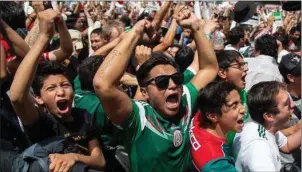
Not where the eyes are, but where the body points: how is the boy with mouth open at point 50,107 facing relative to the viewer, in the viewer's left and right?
facing the viewer and to the right of the viewer

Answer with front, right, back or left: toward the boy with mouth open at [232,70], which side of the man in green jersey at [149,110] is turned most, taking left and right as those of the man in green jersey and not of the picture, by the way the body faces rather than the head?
left

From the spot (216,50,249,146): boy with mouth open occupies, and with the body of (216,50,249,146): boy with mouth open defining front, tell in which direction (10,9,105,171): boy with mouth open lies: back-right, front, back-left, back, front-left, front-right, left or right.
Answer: back-right

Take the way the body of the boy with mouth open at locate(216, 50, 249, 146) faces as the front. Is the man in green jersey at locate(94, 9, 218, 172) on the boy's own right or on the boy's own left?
on the boy's own right

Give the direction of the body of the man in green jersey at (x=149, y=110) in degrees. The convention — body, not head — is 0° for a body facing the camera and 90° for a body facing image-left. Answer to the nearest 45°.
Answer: approximately 315°

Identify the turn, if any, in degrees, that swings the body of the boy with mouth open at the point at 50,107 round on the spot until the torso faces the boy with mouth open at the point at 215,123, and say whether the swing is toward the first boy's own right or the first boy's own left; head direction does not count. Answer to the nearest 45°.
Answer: approximately 45° to the first boy's own left
